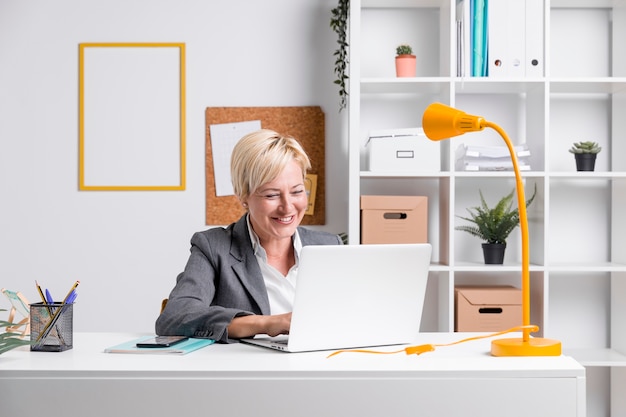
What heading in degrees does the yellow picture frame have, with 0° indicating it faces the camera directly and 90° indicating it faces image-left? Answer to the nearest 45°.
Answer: approximately 0°

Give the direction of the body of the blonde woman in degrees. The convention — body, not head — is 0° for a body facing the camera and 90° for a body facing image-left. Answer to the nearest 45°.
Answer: approximately 315°

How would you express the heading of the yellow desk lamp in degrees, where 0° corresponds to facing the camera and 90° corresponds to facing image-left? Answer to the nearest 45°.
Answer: approximately 90°

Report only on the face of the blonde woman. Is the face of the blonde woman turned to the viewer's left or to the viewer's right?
to the viewer's right

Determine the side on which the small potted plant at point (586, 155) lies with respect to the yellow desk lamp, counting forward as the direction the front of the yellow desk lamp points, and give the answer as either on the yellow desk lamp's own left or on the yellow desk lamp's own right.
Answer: on the yellow desk lamp's own right

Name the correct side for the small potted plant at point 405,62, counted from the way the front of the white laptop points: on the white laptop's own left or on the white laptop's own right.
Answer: on the white laptop's own right

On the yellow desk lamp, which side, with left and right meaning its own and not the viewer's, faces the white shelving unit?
right

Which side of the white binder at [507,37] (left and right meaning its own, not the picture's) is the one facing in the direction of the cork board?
right

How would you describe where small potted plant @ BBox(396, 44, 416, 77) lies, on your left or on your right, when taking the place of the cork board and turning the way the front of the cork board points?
on your left
